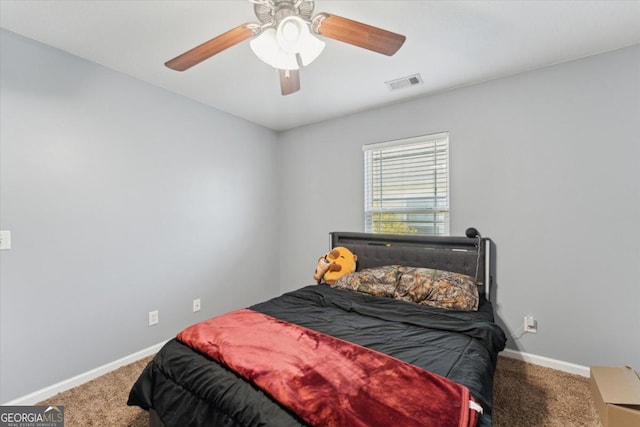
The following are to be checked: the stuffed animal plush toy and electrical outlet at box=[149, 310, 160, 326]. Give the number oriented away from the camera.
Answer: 0

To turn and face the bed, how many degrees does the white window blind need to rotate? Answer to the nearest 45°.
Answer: approximately 45° to its left

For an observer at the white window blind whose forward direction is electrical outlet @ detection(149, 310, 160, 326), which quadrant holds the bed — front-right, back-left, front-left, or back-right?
front-left

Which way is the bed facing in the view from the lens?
facing the viewer and to the left of the viewer

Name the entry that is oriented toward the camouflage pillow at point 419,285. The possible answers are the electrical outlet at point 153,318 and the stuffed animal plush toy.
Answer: the electrical outlet

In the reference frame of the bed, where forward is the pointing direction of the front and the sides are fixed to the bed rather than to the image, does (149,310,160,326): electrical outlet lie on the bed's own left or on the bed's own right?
on the bed's own right

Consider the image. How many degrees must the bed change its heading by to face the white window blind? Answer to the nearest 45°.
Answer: approximately 180°

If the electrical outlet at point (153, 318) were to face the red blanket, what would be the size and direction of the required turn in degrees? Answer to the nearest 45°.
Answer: approximately 45° to its right

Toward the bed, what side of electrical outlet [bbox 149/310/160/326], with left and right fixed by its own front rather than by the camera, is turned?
front

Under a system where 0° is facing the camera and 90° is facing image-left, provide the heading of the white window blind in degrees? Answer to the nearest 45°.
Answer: approximately 45°

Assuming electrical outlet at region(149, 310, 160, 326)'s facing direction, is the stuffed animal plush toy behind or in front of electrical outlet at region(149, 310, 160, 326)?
in front

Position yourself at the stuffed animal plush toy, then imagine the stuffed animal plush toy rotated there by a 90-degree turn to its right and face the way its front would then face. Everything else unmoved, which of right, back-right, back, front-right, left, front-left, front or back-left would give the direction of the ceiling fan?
back-left

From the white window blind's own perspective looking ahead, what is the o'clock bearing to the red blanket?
The red blanket is roughly at 11 o'clock from the white window blind.

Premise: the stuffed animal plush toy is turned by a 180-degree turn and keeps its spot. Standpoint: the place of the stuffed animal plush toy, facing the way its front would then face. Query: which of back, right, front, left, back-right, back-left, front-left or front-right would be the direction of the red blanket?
back-right

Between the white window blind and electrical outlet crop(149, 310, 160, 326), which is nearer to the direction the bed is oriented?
the electrical outlet
